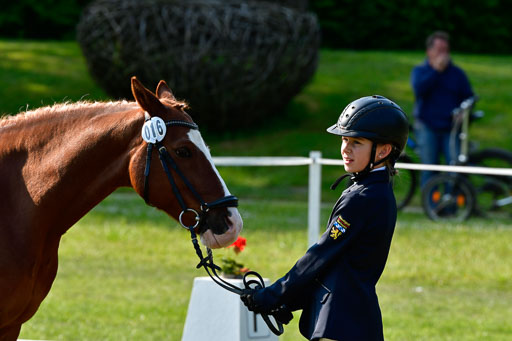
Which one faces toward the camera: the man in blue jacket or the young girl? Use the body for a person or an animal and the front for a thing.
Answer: the man in blue jacket

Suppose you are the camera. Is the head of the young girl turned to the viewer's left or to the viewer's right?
to the viewer's left

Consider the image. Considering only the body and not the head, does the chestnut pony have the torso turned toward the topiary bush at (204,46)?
no

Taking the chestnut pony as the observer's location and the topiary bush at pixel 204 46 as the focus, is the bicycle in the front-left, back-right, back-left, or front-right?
front-right

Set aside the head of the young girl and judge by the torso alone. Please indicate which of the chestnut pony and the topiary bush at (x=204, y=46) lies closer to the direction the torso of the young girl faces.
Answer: the chestnut pony

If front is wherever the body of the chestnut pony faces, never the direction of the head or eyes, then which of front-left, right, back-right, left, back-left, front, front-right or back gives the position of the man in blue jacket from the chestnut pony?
front-left

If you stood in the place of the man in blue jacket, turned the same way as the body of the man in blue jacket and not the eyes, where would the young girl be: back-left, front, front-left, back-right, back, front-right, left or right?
front

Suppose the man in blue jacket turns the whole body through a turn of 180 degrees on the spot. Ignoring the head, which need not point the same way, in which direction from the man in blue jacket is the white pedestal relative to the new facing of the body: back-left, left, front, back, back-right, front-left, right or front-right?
back

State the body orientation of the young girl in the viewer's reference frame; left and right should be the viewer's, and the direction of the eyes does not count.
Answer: facing to the left of the viewer

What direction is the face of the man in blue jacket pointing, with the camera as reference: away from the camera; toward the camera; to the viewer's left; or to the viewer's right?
toward the camera

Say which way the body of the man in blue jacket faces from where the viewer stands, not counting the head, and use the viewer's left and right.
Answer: facing the viewer

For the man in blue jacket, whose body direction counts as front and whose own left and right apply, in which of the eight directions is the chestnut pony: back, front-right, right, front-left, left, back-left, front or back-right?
front

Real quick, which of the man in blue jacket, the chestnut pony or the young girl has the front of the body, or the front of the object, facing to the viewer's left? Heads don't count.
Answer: the young girl

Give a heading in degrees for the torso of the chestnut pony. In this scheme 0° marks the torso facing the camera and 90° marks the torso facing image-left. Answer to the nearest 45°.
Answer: approximately 270°

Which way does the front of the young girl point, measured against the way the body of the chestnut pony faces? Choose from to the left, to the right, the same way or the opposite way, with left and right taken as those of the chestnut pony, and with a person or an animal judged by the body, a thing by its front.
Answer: the opposite way

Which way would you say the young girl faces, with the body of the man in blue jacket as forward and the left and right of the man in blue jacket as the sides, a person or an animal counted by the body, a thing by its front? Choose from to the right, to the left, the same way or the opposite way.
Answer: to the right

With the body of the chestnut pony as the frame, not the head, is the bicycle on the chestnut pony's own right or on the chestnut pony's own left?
on the chestnut pony's own left
